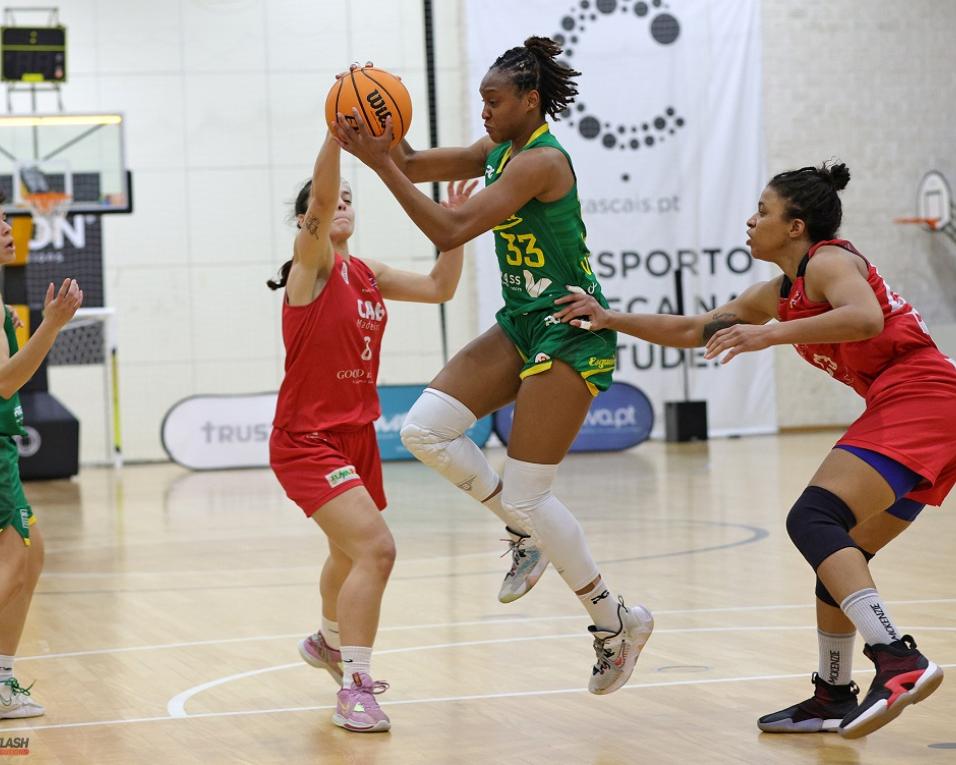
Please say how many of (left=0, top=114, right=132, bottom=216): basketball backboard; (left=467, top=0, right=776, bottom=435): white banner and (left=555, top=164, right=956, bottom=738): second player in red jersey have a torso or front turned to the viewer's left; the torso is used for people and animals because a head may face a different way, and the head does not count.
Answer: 1

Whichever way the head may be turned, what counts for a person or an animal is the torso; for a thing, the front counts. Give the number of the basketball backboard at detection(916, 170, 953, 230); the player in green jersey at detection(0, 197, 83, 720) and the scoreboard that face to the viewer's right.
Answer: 1

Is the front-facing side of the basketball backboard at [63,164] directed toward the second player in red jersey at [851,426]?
yes

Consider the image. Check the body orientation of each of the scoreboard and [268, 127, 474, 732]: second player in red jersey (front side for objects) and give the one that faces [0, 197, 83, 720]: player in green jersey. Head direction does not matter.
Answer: the scoreboard

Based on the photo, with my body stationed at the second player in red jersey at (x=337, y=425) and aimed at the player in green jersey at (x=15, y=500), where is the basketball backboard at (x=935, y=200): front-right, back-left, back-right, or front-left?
back-right

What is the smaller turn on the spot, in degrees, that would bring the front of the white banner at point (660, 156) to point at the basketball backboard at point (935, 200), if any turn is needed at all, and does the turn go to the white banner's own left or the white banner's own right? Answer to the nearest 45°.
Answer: approximately 90° to the white banner's own left

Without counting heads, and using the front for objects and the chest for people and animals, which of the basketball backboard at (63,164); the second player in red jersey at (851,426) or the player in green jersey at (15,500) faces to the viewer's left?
the second player in red jersey

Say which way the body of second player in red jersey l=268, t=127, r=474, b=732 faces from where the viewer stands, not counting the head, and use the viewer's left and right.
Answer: facing the viewer and to the right of the viewer

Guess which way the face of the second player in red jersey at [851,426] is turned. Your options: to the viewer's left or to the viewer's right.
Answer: to the viewer's left

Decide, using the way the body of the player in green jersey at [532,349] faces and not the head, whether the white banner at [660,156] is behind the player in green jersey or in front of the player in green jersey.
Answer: behind

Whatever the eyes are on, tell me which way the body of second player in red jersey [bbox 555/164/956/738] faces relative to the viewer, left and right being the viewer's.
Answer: facing to the left of the viewer

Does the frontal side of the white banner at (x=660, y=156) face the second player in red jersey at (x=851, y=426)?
yes

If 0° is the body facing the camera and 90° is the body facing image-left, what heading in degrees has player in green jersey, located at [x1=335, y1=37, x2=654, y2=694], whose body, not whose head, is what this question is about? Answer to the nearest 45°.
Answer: approximately 45°

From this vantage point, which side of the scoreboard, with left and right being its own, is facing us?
front

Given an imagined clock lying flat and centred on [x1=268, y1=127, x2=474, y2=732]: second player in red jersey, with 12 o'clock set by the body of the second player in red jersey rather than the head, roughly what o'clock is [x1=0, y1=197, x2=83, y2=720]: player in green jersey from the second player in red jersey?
The player in green jersey is roughly at 4 o'clock from the second player in red jersey.
